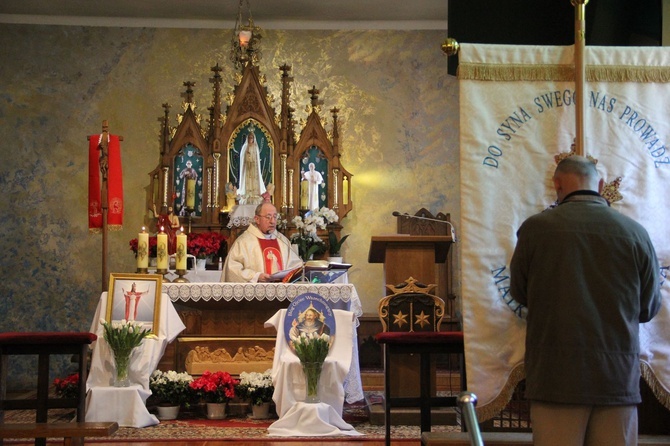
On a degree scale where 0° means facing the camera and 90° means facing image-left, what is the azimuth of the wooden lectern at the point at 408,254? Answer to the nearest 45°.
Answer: approximately 0°

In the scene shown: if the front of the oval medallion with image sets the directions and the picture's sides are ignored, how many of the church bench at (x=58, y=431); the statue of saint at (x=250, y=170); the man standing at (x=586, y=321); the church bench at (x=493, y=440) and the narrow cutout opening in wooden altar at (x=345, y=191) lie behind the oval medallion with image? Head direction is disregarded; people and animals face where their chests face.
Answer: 2

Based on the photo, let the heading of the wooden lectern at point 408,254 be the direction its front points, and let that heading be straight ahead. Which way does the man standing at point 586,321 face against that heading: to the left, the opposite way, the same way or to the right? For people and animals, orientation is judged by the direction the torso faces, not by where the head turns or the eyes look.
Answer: the opposite way

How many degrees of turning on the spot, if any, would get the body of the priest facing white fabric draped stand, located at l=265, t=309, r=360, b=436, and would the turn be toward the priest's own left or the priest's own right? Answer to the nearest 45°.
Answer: approximately 45° to the priest's own right

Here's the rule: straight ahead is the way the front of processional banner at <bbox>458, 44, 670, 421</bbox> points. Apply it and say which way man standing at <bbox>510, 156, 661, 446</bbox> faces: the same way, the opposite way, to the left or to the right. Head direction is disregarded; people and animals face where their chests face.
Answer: the opposite way

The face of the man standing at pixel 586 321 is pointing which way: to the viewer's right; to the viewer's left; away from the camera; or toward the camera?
away from the camera

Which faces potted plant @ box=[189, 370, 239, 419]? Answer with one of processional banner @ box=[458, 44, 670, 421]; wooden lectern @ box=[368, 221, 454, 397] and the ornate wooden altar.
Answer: the ornate wooden altar

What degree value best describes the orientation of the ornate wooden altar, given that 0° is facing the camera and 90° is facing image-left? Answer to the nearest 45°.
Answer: approximately 0°
